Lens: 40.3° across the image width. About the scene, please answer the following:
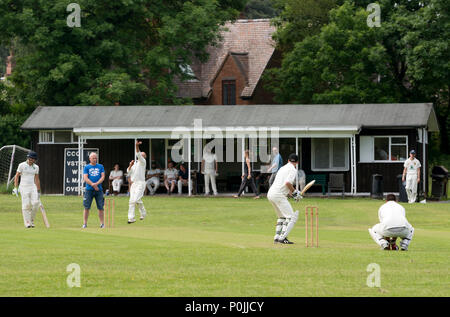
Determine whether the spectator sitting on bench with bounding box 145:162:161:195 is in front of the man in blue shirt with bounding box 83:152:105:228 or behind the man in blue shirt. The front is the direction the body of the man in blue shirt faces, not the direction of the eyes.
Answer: behind

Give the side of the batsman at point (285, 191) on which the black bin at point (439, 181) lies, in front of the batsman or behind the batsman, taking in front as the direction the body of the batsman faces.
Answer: in front

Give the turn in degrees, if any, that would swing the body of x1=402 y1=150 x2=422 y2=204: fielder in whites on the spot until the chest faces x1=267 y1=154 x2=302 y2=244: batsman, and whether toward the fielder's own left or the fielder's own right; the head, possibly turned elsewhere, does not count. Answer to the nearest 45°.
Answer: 0° — they already face them

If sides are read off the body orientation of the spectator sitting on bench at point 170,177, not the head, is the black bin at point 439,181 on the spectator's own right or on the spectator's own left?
on the spectator's own left

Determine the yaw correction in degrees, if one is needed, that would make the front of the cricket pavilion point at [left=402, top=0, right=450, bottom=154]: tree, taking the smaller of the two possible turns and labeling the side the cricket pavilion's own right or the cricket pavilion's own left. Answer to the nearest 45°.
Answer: approximately 135° to the cricket pavilion's own left

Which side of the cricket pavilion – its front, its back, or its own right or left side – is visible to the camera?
front

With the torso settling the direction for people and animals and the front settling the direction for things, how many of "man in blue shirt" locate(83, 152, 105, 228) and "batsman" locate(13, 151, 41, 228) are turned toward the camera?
2

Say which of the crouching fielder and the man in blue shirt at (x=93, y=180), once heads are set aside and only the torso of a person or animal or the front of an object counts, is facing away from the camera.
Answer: the crouching fielder

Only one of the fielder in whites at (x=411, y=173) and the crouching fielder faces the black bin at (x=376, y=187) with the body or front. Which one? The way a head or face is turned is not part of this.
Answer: the crouching fielder

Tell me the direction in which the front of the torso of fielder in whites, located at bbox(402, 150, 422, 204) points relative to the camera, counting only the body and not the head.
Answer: toward the camera

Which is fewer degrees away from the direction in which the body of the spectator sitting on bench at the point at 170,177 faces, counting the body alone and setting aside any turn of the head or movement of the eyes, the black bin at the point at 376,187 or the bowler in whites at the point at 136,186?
the bowler in whites

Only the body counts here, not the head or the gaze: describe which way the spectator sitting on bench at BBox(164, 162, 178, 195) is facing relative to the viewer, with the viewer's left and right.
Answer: facing the viewer

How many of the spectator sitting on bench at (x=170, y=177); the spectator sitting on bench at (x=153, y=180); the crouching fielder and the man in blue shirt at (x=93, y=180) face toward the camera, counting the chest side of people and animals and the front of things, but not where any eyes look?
3

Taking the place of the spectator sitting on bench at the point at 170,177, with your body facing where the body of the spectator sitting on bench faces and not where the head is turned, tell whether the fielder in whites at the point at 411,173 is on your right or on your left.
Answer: on your left
